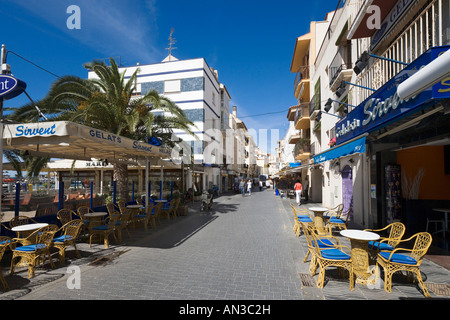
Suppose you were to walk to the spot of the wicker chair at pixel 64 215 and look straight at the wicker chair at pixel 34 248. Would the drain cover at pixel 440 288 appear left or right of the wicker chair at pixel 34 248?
left

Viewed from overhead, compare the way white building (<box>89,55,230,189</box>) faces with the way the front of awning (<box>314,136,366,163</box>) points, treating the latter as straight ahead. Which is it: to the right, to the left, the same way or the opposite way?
to the left

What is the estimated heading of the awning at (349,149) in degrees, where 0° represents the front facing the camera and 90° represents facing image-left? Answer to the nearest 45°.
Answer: approximately 45°

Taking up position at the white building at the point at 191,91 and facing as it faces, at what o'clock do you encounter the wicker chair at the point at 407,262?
The wicker chair is roughly at 12 o'clock from the white building.

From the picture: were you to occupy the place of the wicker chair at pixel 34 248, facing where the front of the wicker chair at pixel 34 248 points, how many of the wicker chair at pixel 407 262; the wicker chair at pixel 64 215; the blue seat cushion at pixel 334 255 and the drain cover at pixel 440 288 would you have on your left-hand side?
3

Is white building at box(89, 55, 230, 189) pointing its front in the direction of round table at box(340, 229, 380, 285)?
yes

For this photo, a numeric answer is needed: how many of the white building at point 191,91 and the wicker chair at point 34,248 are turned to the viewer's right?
0

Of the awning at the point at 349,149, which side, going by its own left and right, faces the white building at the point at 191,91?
right

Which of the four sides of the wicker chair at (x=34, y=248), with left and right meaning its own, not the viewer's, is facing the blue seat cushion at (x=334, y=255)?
left

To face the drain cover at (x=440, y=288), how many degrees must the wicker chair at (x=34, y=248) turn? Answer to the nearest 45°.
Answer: approximately 90° to its left
